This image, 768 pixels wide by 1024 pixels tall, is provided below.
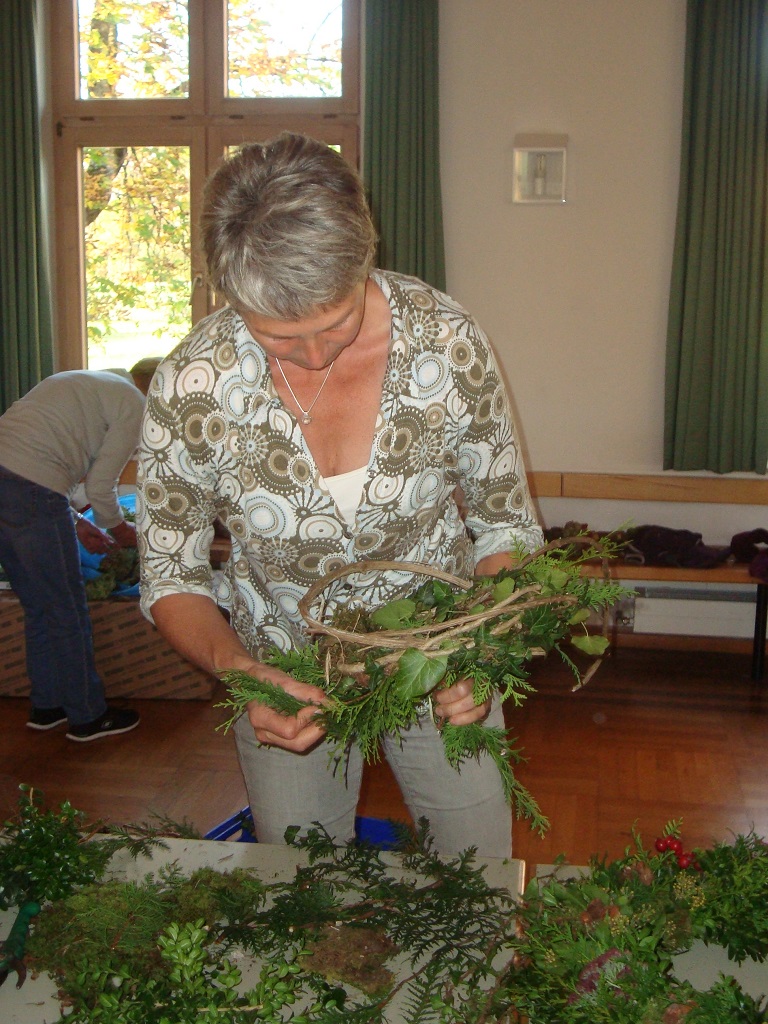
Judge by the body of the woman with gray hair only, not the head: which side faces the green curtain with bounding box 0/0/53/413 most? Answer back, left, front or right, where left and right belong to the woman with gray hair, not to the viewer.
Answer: back

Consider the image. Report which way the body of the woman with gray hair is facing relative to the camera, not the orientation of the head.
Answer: toward the camera

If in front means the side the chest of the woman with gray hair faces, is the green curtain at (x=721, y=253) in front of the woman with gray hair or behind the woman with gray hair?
behind
